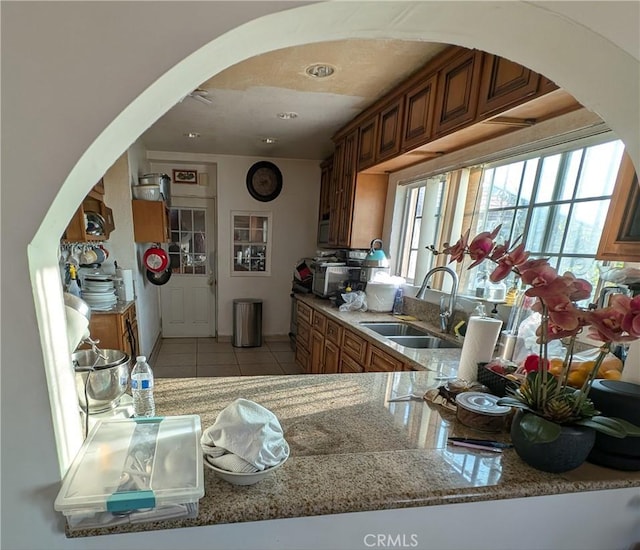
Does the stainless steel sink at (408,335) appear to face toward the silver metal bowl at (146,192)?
no

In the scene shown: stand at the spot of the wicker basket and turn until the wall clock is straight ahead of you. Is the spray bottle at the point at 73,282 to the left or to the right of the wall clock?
left

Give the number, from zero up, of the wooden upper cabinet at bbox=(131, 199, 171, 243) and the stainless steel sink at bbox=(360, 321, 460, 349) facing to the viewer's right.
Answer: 1

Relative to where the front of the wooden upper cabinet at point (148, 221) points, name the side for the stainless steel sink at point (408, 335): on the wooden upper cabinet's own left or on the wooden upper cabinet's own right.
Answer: on the wooden upper cabinet's own right

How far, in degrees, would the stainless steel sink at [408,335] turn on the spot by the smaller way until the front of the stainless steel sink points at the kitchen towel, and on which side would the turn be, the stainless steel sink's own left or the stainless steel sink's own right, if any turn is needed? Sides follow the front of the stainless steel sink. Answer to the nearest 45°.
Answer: approximately 90° to the stainless steel sink's own left

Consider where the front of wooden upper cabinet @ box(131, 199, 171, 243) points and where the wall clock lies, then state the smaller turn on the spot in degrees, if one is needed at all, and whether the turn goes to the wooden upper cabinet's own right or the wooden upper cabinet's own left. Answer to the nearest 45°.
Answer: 0° — it already faces it

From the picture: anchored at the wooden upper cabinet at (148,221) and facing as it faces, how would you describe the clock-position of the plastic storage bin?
The plastic storage bin is roughly at 3 o'clock from the wooden upper cabinet.

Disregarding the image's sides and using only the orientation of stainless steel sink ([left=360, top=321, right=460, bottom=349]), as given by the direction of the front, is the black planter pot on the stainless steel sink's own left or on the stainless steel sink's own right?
on the stainless steel sink's own left

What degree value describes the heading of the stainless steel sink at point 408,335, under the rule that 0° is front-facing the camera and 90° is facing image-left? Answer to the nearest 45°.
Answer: approximately 90°

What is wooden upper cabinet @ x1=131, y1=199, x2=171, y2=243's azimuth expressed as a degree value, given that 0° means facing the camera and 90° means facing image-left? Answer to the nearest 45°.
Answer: approximately 270°

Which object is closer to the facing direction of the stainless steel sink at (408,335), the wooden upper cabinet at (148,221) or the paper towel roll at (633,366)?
the wooden upper cabinet
